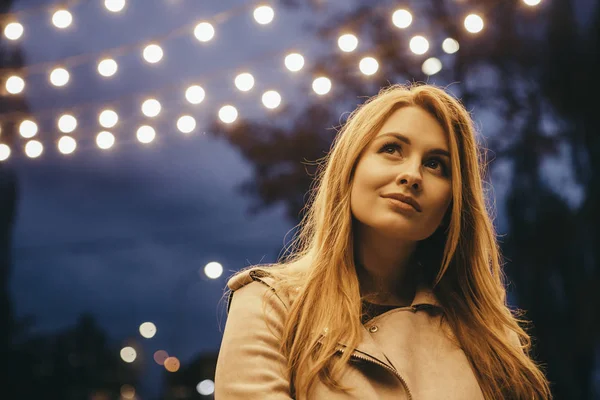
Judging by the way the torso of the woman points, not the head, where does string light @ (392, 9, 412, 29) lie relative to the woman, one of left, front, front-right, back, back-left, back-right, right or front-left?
back

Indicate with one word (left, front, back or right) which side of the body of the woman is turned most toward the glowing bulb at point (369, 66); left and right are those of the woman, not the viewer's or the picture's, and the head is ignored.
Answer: back

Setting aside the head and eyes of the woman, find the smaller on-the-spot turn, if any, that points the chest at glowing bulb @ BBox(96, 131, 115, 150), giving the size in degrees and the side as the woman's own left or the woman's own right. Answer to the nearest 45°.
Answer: approximately 135° to the woman's own right

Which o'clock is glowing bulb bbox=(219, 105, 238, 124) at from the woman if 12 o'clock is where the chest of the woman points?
The glowing bulb is roughly at 5 o'clock from the woman.

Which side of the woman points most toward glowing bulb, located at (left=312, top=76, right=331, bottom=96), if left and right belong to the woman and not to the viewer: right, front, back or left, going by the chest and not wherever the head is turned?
back

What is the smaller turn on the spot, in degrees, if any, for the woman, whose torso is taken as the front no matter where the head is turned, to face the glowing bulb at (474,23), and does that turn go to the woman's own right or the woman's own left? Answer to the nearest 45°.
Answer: approximately 180°

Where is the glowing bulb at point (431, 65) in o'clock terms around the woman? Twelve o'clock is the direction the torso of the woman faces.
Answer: The glowing bulb is roughly at 6 o'clock from the woman.

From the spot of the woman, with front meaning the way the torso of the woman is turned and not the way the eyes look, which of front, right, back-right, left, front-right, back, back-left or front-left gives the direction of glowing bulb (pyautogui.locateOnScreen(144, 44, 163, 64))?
back-right

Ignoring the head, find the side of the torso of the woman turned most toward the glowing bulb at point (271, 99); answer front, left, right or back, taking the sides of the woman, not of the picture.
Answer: back

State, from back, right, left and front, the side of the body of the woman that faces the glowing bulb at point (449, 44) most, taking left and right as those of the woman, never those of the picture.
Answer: back

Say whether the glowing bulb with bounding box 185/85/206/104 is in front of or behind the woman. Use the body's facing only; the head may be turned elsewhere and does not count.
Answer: behind

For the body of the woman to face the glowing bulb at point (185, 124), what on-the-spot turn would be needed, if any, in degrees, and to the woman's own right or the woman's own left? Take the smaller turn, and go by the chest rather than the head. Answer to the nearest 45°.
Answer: approximately 135° to the woman's own right

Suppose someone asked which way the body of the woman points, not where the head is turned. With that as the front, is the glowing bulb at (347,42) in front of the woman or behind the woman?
behind

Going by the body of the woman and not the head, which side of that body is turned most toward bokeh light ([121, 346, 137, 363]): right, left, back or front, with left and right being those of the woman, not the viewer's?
back

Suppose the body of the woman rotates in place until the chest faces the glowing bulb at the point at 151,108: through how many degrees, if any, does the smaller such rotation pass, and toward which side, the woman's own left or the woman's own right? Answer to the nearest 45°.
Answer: approximately 135° to the woman's own right

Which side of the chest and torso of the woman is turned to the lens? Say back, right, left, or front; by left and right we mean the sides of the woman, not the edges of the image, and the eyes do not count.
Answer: front

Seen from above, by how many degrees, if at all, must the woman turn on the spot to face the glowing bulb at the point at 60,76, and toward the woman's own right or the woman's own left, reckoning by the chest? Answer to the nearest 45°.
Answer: approximately 135° to the woman's own right
